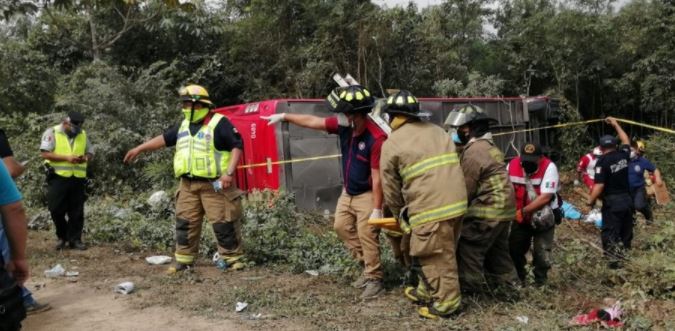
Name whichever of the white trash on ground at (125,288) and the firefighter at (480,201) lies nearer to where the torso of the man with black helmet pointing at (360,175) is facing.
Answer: the white trash on ground

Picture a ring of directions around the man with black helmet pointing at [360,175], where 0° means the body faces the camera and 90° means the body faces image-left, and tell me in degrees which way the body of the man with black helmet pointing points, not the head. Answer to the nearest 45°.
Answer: approximately 45°

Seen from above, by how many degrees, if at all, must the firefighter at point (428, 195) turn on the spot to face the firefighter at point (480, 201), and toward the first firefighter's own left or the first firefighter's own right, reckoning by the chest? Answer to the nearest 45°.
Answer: approximately 90° to the first firefighter's own right

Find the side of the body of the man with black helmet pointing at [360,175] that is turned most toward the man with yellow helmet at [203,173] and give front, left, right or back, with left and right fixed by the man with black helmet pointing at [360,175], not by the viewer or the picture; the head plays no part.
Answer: right

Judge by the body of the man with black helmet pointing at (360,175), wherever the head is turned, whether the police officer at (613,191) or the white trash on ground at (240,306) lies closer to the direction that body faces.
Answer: the white trash on ground

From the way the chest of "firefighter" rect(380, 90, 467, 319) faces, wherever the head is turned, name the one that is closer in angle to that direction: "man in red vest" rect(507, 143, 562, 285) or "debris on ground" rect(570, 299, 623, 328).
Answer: the man in red vest

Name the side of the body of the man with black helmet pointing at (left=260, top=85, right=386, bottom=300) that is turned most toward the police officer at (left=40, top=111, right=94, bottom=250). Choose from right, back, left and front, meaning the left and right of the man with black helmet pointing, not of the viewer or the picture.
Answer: right
